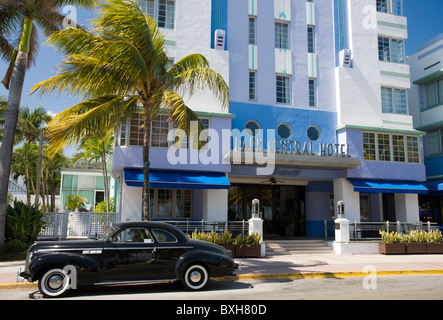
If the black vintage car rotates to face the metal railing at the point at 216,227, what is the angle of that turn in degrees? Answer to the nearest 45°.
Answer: approximately 135° to its right

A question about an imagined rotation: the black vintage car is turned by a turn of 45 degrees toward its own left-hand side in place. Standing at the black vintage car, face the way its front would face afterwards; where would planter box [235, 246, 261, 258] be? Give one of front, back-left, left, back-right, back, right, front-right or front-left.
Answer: back

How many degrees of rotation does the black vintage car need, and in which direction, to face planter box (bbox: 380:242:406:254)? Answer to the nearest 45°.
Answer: approximately 135° to its right

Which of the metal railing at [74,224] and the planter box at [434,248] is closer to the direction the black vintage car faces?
the metal railing

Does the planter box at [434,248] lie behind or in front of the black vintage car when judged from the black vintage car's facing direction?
behind

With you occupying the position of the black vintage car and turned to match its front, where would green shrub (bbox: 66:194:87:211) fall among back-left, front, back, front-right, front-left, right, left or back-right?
right

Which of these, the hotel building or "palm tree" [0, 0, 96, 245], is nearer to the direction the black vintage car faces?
the palm tree

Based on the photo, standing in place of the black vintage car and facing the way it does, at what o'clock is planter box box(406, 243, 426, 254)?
The planter box is roughly at 5 o'clock from the black vintage car.

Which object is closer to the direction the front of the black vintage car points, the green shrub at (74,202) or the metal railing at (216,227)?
the green shrub

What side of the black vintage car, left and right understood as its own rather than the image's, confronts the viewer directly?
left

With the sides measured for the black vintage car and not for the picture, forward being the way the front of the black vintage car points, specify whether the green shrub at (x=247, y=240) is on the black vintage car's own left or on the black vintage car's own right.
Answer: on the black vintage car's own right

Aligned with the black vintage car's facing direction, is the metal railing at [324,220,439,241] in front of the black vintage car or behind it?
behind

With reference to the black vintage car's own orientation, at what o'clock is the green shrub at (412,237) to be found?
The green shrub is roughly at 5 o'clock from the black vintage car.

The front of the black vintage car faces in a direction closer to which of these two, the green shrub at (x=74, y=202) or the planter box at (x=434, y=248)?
the green shrub

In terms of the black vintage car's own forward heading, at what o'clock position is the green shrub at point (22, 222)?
The green shrub is roughly at 2 o'clock from the black vintage car.

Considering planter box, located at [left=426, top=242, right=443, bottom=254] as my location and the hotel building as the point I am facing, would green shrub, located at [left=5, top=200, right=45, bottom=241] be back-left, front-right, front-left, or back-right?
front-left
